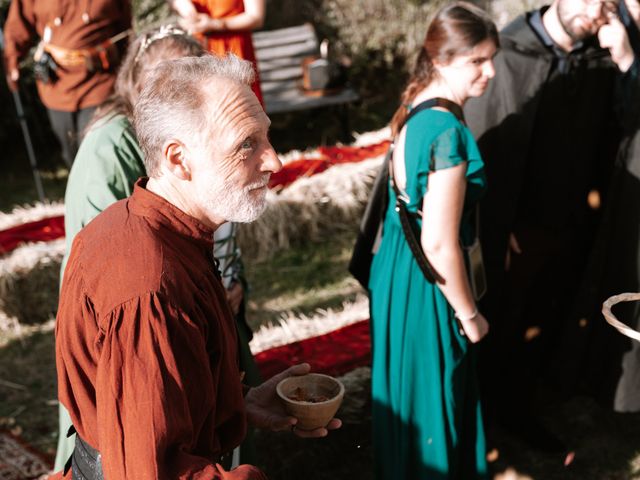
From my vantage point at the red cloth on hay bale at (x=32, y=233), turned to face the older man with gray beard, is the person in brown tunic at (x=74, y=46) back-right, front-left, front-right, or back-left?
back-left

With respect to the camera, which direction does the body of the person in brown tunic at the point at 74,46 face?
toward the camera

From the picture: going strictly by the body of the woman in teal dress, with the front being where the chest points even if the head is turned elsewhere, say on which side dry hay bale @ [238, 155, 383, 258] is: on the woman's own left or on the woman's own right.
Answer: on the woman's own left

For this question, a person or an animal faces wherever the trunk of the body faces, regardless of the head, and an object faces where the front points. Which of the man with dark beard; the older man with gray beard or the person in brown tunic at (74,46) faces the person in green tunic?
the person in brown tunic

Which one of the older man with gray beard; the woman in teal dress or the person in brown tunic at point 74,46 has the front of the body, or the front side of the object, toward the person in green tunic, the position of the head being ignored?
the person in brown tunic

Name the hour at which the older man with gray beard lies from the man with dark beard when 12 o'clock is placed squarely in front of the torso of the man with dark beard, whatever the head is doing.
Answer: The older man with gray beard is roughly at 2 o'clock from the man with dark beard.

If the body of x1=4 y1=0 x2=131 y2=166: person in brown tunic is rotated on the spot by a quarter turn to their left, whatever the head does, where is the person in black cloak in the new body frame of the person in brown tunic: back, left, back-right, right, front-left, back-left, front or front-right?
front-right

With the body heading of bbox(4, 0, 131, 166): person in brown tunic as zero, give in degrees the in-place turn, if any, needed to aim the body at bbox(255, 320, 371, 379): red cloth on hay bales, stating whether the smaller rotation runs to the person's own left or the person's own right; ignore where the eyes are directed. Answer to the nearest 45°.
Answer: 0° — they already face it

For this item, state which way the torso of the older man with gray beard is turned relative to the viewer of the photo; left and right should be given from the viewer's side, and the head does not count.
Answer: facing to the right of the viewer

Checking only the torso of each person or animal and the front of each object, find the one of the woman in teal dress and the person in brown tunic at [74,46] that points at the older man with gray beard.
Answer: the person in brown tunic

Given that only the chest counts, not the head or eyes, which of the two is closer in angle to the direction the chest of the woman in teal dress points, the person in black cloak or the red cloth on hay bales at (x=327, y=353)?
the person in black cloak

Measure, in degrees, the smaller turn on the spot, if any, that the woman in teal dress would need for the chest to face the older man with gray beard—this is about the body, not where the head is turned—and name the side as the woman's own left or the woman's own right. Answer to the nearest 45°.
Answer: approximately 135° to the woman's own right

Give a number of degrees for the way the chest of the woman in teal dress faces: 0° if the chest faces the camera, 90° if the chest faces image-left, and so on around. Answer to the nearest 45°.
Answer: approximately 270°
